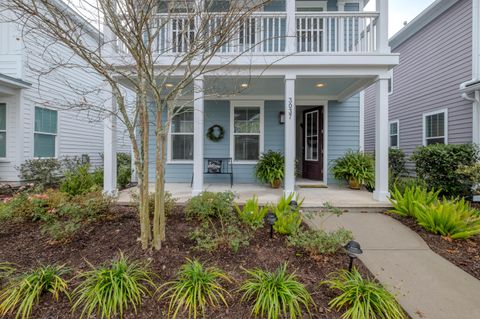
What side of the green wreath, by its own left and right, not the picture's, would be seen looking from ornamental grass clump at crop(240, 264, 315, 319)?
front

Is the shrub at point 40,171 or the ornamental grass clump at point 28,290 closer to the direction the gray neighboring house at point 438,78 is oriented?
the ornamental grass clump

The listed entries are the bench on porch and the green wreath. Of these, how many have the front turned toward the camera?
2

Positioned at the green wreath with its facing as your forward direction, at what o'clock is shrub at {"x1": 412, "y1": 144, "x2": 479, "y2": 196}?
The shrub is roughly at 10 o'clock from the green wreath.

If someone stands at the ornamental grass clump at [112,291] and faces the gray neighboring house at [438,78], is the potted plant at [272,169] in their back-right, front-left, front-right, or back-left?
front-left

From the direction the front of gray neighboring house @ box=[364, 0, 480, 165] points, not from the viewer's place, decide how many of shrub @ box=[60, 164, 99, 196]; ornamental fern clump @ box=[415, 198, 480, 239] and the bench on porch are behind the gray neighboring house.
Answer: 0

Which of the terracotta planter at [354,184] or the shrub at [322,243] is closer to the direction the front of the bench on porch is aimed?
the shrub

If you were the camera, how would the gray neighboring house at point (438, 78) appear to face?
facing the viewer

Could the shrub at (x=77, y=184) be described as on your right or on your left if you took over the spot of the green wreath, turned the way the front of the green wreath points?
on your right

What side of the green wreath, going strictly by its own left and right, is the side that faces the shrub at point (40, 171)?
right

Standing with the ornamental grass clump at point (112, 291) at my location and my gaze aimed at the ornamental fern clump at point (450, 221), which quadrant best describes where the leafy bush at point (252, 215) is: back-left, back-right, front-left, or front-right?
front-left

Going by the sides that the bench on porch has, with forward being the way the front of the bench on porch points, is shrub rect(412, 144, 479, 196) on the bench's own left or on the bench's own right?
on the bench's own left

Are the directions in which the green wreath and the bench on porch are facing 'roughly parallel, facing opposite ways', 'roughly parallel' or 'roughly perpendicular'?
roughly parallel

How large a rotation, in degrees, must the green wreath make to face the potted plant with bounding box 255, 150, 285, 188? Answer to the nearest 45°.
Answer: approximately 45° to its left

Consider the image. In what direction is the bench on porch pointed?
toward the camera

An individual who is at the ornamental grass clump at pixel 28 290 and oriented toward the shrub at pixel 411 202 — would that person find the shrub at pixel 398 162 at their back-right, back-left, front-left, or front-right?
front-left

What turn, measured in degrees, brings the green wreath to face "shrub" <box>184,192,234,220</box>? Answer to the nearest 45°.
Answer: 0° — it already faces it

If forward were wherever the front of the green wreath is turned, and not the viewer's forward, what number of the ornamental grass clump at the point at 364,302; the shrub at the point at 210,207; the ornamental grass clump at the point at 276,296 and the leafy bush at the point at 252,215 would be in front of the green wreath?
4

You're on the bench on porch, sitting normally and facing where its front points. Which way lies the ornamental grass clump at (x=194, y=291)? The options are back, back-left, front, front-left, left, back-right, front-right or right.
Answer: front

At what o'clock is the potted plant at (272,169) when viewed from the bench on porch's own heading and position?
The potted plant is roughly at 10 o'clock from the bench on porch.
